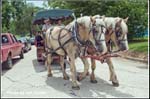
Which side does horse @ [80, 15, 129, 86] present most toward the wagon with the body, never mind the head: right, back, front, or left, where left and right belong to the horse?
back

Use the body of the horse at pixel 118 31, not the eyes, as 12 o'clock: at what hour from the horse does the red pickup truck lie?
The red pickup truck is roughly at 6 o'clock from the horse.

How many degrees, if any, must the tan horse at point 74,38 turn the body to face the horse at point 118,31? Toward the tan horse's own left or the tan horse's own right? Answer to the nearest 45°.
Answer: approximately 45° to the tan horse's own left

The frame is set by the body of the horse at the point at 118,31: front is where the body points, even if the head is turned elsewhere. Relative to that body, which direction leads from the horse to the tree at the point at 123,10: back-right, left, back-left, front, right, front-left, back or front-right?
back-left

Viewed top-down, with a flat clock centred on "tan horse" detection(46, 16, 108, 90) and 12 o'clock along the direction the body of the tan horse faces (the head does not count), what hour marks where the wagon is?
The wagon is roughly at 7 o'clock from the tan horse.
